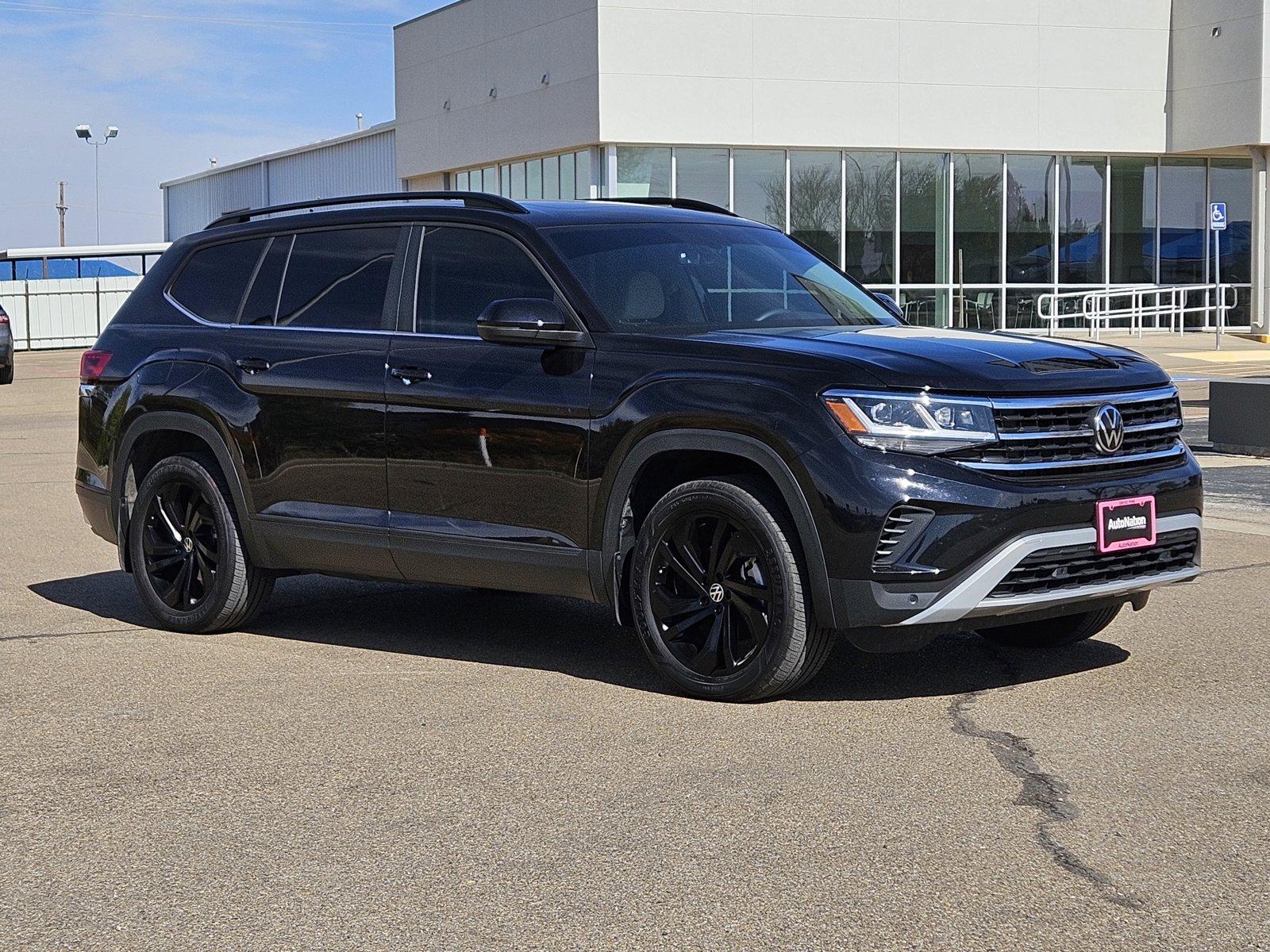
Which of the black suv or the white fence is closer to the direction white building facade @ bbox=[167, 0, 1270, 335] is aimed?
the black suv

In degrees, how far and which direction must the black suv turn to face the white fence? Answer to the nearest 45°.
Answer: approximately 135° to its left

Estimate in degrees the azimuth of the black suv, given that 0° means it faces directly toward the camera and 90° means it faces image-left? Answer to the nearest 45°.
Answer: approximately 315°

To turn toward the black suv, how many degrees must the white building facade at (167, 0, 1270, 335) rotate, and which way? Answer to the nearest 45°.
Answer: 0° — it already faces it

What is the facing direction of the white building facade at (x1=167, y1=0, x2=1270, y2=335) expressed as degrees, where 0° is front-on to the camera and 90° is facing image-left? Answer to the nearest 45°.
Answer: approximately 0°

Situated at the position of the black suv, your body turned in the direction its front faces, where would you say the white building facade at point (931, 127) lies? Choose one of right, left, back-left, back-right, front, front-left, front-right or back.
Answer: back-left

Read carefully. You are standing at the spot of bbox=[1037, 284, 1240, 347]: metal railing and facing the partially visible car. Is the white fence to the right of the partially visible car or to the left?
right

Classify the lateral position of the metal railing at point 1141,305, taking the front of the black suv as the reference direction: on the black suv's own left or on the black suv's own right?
on the black suv's own left
